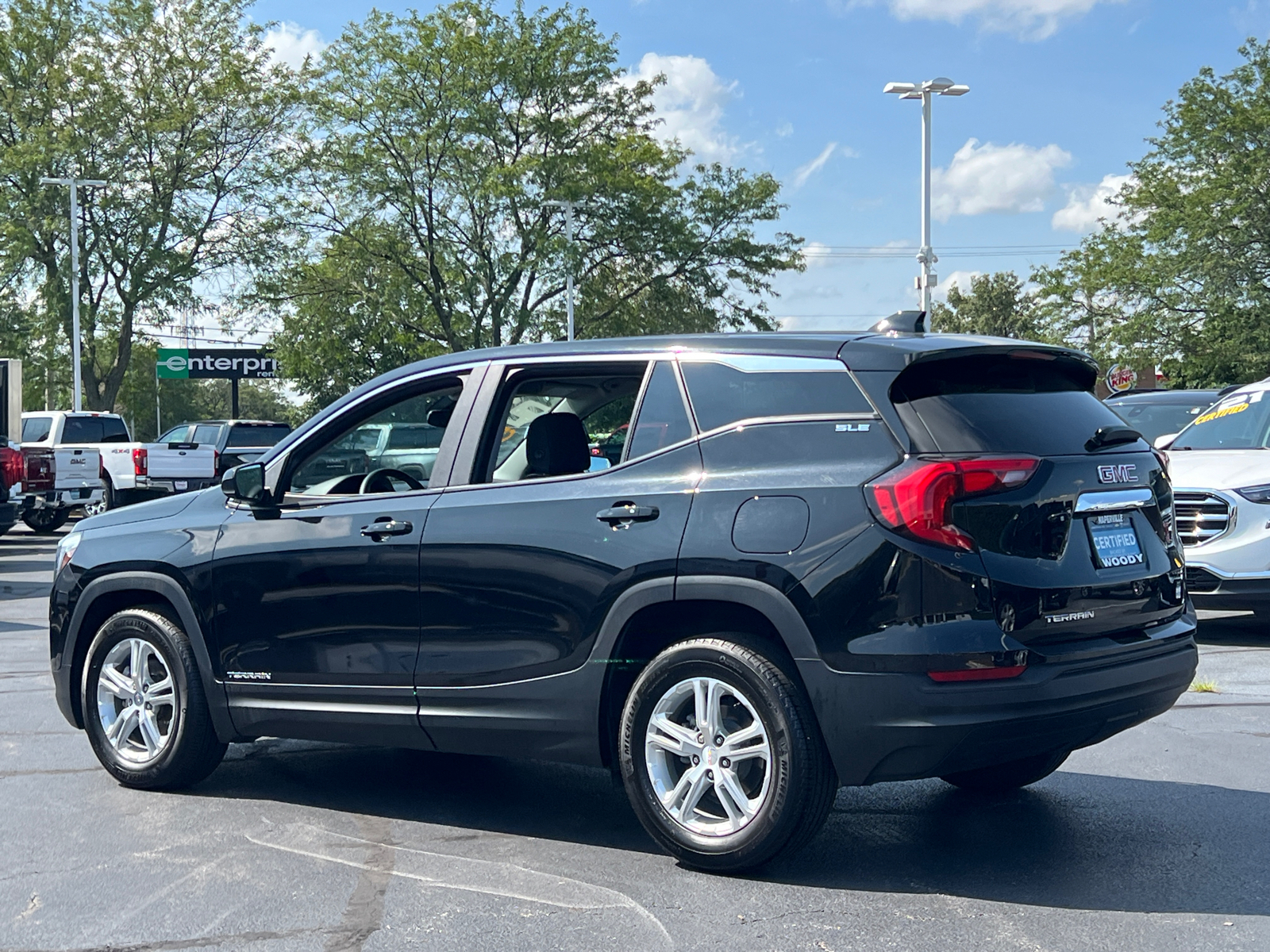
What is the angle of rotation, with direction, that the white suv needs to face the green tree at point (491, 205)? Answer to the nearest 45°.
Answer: approximately 90° to its right

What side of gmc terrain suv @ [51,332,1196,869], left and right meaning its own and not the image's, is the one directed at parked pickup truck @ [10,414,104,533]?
front

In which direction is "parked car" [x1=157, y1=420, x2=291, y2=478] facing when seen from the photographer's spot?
facing away from the viewer and to the left of the viewer

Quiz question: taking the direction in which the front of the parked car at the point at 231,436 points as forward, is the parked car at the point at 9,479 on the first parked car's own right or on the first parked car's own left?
on the first parked car's own left

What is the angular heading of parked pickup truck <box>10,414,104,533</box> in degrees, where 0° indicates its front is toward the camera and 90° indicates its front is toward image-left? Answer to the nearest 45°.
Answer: approximately 135°

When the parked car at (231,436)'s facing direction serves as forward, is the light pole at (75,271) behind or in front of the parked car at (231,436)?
in front

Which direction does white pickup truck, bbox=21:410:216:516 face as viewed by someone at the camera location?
facing away from the viewer and to the left of the viewer

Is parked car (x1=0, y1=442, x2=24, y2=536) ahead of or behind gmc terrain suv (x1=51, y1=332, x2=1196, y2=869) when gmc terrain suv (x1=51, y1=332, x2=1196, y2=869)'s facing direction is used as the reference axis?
ahead

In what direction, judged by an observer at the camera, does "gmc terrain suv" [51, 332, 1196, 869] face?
facing away from the viewer and to the left of the viewer
